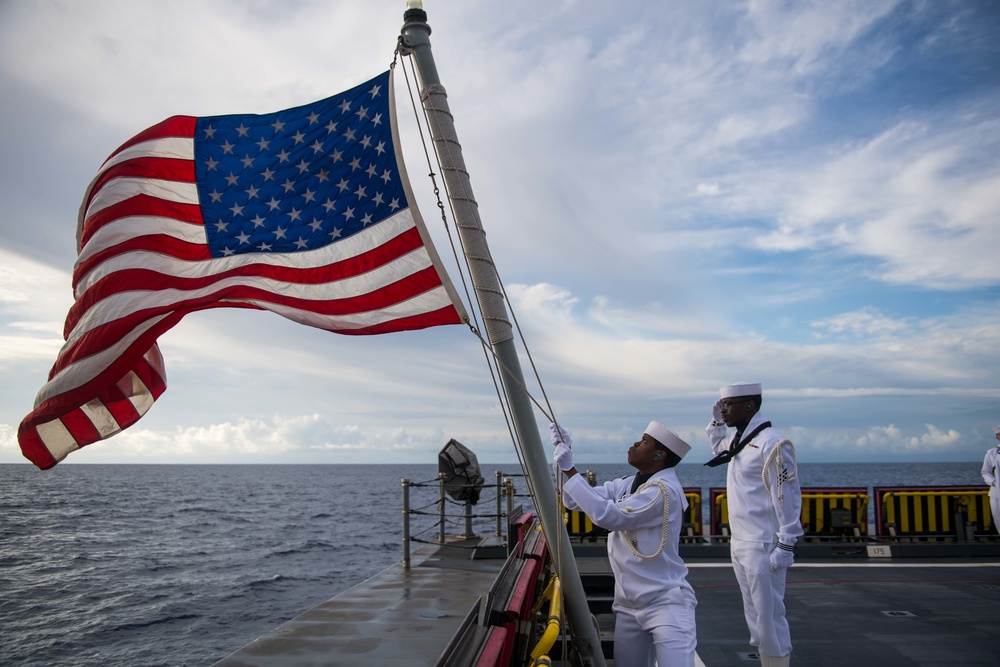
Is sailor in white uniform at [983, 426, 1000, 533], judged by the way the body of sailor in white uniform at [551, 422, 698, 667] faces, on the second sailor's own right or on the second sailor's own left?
on the second sailor's own right

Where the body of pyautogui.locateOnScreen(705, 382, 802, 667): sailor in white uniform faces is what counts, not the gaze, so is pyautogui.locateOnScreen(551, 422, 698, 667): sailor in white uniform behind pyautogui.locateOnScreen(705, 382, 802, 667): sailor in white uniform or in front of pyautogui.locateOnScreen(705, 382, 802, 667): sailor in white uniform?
in front

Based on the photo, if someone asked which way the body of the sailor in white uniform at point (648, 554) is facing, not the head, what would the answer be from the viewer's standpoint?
to the viewer's left

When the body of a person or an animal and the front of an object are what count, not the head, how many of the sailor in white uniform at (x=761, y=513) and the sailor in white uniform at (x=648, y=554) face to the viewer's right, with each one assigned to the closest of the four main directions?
0

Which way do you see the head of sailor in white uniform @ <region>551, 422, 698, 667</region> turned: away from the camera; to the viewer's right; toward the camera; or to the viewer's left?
to the viewer's left

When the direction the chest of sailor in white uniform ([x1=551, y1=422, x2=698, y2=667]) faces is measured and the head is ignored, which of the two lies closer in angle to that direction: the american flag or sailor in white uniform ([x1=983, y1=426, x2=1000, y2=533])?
the american flag

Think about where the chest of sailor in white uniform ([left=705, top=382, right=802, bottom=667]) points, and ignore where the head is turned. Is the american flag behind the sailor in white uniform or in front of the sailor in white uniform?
in front

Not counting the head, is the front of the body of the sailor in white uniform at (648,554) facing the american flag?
yes

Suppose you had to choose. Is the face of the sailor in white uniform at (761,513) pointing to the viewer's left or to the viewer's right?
to the viewer's left

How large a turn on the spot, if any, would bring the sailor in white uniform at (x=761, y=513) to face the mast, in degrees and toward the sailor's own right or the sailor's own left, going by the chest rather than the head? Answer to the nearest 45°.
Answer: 0° — they already face it

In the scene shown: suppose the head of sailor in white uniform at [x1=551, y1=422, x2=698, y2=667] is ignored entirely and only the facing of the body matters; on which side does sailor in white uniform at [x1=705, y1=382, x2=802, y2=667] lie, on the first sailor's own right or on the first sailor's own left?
on the first sailor's own right

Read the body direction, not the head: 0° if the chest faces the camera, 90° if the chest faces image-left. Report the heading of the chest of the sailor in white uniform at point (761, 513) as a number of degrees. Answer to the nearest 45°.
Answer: approximately 45°
